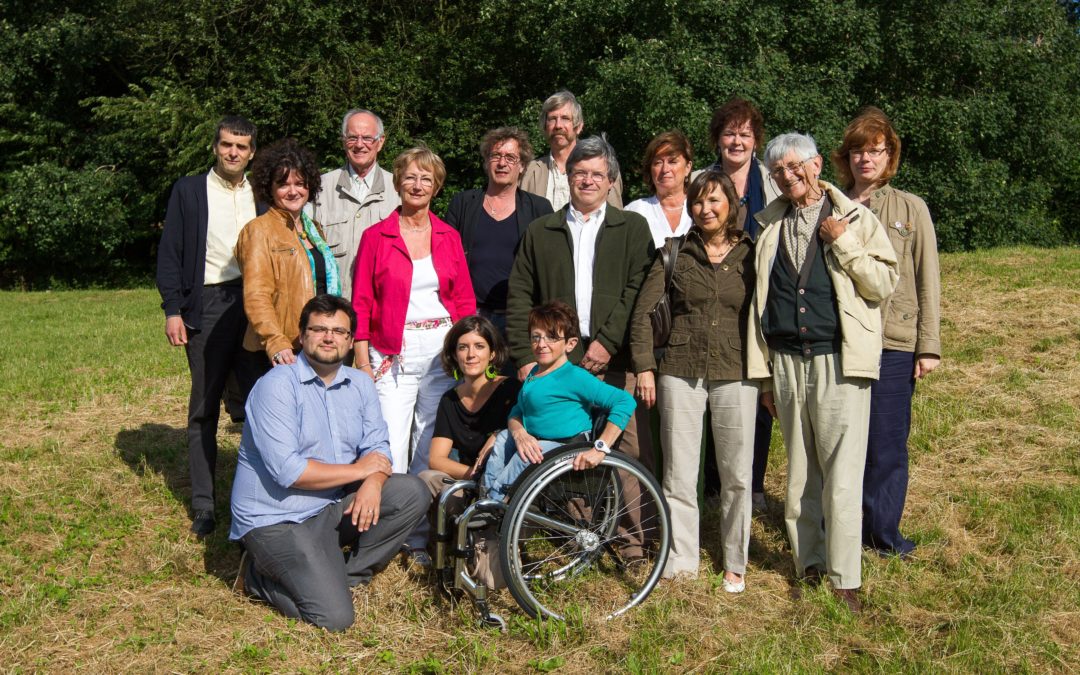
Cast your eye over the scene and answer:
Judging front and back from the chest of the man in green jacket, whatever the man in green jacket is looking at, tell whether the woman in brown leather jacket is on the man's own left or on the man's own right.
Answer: on the man's own right

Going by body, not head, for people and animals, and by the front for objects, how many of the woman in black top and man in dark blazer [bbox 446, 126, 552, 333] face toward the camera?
2

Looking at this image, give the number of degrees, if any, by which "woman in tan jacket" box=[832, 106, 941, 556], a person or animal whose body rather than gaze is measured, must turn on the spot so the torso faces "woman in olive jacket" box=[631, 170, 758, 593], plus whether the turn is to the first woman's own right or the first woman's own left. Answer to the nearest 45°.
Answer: approximately 45° to the first woman's own right

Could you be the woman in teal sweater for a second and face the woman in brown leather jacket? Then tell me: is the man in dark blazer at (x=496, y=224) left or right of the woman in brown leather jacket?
right

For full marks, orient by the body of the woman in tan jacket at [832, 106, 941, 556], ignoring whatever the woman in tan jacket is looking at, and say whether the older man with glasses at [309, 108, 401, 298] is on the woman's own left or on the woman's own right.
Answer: on the woman's own right

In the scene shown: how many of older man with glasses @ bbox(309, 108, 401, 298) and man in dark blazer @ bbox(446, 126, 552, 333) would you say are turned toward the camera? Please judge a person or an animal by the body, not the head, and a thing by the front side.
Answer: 2

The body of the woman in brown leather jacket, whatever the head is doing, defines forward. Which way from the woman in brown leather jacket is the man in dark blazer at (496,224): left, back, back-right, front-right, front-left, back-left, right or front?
front-left

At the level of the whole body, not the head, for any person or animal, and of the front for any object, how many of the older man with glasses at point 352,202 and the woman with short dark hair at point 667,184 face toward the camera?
2

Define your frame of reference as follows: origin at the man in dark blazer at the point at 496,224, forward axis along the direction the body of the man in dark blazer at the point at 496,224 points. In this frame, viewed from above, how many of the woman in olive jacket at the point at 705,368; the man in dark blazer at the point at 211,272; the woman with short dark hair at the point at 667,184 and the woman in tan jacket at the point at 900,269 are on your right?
1

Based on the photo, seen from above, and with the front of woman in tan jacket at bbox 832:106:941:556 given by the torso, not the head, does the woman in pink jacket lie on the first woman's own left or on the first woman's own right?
on the first woman's own right
